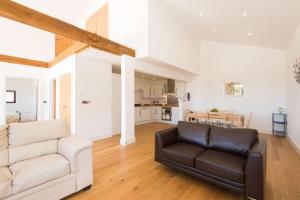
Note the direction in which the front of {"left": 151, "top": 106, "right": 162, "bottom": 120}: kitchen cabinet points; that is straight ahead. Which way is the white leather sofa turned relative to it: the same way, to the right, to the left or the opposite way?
to the left

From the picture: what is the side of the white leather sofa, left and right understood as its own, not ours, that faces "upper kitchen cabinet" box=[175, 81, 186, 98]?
left

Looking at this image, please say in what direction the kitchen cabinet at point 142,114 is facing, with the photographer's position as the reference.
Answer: facing the viewer

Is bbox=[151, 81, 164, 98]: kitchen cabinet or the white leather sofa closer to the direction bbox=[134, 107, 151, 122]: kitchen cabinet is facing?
the white leather sofa

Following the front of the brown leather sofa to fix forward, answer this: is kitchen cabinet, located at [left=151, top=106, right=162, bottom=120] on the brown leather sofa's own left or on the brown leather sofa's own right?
on the brown leather sofa's own right

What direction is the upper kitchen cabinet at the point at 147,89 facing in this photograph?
toward the camera

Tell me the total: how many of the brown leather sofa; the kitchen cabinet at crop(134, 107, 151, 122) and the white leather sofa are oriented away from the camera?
0

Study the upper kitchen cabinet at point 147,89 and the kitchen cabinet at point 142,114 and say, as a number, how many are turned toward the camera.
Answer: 2

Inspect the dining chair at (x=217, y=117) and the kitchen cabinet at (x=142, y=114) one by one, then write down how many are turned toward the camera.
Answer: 1

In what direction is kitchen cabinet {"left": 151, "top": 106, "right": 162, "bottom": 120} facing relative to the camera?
toward the camera

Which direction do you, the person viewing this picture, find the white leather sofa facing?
facing the viewer and to the right of the viewer

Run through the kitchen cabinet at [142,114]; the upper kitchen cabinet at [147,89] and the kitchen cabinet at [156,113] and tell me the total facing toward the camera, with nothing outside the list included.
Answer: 3

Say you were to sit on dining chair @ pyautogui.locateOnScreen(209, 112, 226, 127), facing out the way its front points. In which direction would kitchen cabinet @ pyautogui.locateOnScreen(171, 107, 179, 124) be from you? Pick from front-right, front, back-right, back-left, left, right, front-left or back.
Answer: front-left
